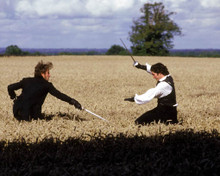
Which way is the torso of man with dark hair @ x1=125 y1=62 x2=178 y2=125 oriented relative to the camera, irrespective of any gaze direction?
to the viewer's left

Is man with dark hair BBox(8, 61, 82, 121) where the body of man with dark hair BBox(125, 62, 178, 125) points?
yes

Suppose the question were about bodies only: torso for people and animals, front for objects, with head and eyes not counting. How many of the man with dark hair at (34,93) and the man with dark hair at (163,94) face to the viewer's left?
1

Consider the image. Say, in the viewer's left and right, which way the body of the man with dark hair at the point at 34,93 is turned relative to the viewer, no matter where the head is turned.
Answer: facing away from the viewer and to the right of the viewer

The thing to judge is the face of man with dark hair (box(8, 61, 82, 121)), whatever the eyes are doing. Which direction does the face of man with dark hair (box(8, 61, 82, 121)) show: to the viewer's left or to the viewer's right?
to the viewer's right

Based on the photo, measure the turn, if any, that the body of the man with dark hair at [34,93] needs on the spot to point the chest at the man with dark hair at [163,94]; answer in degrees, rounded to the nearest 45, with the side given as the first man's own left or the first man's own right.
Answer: approximately 45° to the first man's own right
